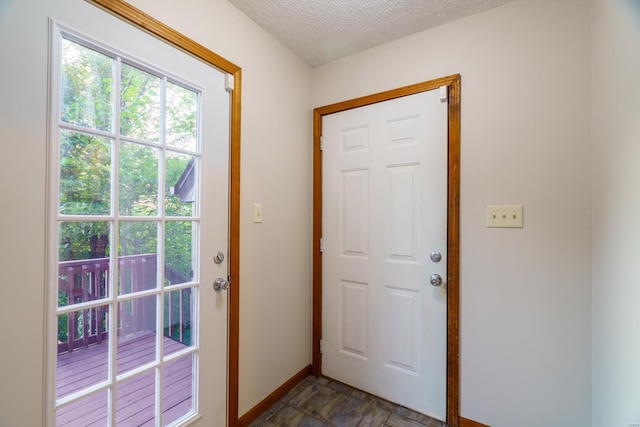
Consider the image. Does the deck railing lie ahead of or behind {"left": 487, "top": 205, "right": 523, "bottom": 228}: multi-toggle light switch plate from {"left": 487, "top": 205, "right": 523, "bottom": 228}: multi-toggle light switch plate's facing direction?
ahead

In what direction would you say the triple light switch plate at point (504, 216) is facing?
toward the camera

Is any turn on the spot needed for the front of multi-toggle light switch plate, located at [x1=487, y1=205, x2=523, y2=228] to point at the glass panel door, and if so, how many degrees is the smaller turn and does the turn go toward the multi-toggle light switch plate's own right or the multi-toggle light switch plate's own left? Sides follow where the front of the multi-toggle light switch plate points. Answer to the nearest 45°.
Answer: approximately 45° to the multi-toggle light switch plate's own right

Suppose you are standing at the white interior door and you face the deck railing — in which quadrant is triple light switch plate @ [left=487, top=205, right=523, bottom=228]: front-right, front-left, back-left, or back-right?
back-left

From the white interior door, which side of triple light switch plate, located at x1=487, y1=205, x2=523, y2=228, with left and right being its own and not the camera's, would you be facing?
right

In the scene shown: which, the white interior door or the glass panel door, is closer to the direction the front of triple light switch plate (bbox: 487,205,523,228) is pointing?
the glass panel door

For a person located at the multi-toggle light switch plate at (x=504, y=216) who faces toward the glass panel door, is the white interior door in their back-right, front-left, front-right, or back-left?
front-right

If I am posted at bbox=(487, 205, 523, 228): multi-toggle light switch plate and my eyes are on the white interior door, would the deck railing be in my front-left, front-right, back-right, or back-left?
front-left
